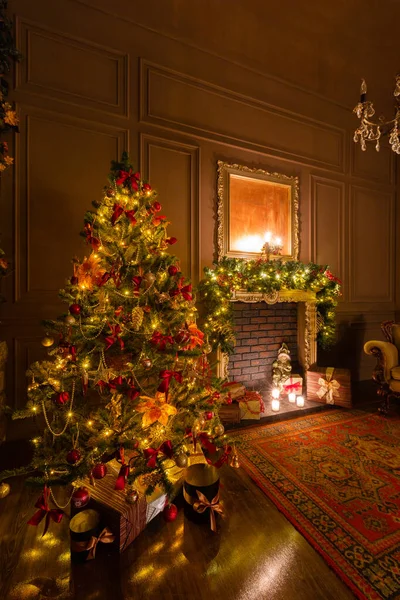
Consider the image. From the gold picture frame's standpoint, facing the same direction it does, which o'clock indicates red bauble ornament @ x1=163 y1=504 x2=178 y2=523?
The red bauble ornament is roughly at 2 o'clock from the gold picture frame.

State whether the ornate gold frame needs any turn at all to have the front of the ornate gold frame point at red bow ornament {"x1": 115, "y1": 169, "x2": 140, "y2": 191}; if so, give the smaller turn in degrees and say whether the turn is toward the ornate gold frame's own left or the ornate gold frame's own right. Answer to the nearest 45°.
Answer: approximately 45° to the ornate gold frame's own right
